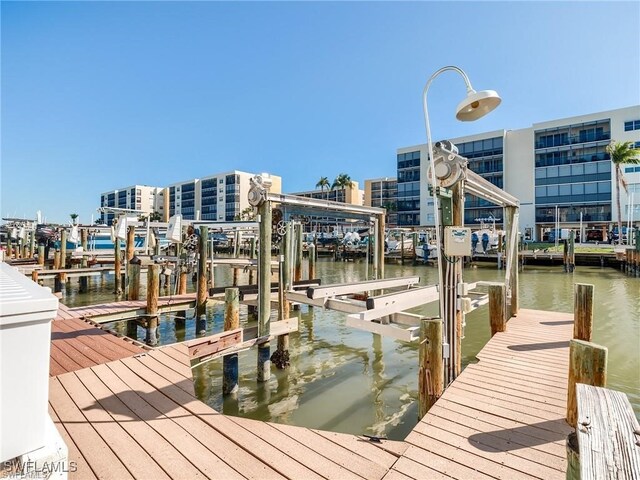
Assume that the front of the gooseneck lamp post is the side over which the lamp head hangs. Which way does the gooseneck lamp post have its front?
to the viewer's right

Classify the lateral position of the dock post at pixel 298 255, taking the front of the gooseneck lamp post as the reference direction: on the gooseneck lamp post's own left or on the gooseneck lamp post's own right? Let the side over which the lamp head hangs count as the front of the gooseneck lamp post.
on the gooseneck lamp post's own left

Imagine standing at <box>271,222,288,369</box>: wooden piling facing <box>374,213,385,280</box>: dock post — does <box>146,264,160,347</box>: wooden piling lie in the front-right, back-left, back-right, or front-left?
back-left

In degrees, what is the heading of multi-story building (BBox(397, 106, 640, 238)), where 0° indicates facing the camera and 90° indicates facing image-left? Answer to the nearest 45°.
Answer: approximately 45°

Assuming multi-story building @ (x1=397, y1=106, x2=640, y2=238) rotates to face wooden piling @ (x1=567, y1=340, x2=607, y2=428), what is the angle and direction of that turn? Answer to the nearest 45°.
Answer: approximately 45° to its left

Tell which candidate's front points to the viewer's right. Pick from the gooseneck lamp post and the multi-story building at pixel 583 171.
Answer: the gooseneck lamp post

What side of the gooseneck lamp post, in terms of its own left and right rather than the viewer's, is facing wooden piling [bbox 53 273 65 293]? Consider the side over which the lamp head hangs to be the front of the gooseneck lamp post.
back

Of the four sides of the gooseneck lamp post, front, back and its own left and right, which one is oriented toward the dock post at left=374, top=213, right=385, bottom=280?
left
